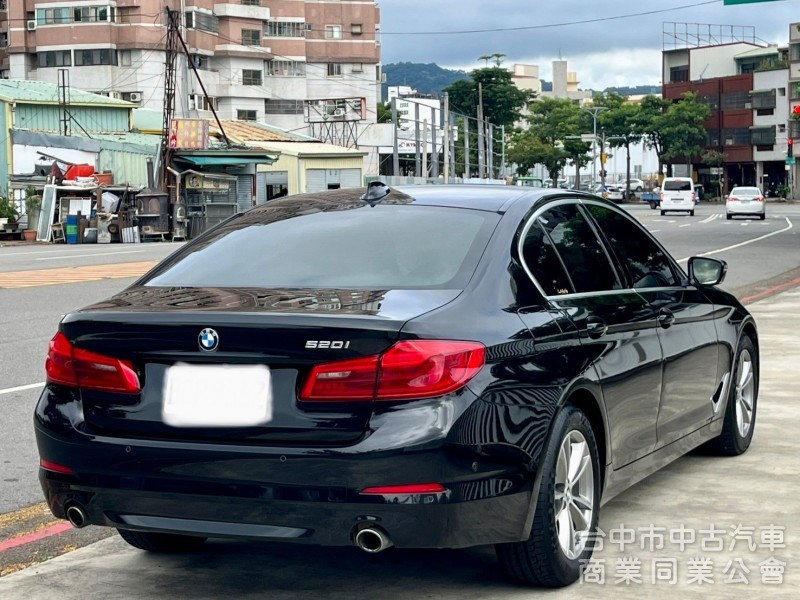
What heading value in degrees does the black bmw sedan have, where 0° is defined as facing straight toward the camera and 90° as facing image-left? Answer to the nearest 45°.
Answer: approximately 225°
